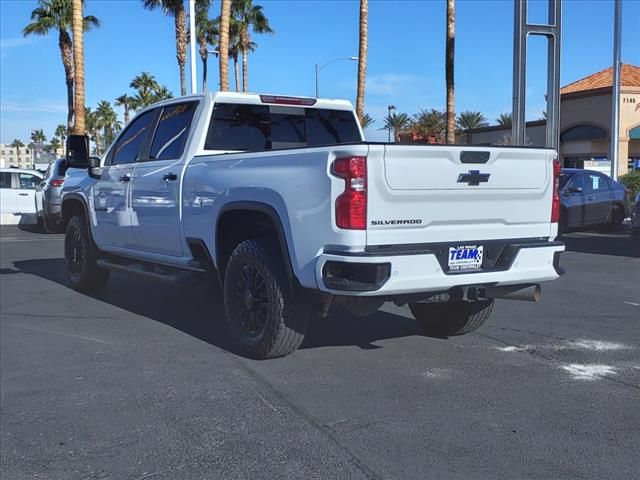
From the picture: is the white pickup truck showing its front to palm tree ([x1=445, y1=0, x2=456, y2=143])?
no

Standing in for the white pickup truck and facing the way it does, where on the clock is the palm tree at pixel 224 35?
The palm tree is roughly at 1 o'clock from the white pickup truck.

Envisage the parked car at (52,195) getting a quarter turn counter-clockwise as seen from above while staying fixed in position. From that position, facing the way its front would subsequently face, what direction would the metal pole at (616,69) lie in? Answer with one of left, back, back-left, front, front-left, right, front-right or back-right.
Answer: back-right

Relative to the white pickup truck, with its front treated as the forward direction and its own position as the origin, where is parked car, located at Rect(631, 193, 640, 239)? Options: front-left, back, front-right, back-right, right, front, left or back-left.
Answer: right

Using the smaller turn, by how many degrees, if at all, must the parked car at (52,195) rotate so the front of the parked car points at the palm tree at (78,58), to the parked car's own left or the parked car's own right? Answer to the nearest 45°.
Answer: approximately 45° to the parked car's own left

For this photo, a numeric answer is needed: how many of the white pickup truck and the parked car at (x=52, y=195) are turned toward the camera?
0

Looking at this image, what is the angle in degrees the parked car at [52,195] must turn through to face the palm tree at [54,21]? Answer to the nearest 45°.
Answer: approximately 45° to its left

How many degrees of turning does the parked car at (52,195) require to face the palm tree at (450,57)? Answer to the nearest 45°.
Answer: approximately 45° to its right

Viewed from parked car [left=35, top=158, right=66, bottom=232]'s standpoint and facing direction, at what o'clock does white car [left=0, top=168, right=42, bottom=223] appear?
The white car is roughly at 10 o'clock from the parked car.

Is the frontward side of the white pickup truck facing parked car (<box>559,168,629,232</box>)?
no

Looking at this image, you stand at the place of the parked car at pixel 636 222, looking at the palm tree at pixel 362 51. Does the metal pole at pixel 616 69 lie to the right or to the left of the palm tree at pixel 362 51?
right

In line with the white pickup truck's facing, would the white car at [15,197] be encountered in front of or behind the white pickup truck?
in front

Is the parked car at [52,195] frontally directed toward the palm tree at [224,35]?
yes

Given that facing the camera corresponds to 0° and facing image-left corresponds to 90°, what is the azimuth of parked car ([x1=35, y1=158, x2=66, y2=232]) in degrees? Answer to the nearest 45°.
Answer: approximately 225°

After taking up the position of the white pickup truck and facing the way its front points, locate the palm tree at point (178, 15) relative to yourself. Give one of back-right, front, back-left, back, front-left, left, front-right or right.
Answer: front-right

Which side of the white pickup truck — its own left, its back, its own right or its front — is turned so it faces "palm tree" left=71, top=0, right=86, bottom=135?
front

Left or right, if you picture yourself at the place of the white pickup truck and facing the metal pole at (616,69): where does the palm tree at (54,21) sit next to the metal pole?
left

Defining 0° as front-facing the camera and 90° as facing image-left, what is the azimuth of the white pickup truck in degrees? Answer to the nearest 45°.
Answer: approximately 135°
